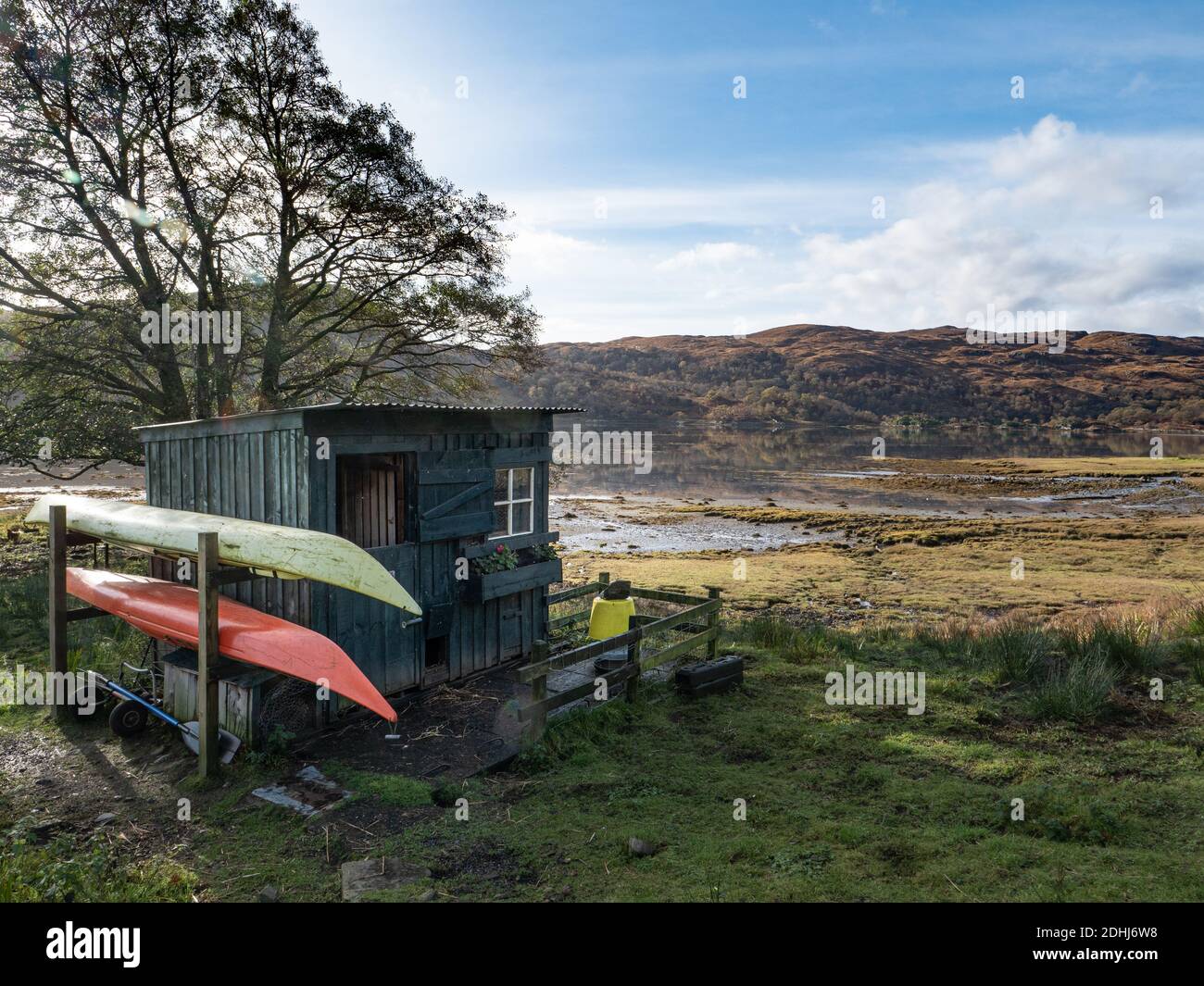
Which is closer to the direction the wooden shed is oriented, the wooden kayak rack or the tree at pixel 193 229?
the wooden kayak rack

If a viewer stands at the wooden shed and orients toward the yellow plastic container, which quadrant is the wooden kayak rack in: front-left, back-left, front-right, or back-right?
back-right

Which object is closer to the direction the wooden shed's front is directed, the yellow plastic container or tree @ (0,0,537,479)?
the yellow plastic container

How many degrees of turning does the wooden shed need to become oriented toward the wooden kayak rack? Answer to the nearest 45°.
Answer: approximately 90° to its right

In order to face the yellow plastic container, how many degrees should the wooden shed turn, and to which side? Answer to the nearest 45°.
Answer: approximately 45° to its left
